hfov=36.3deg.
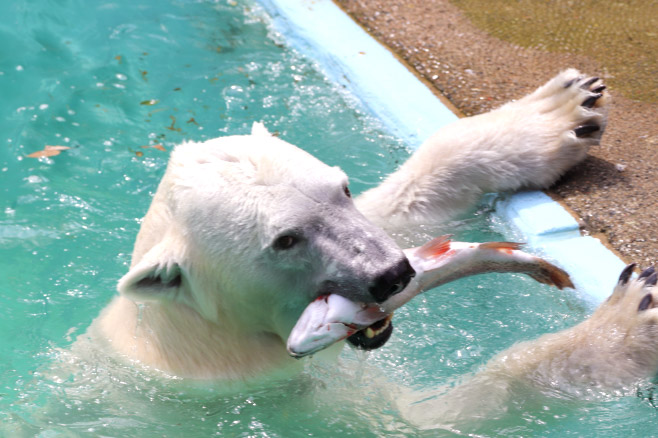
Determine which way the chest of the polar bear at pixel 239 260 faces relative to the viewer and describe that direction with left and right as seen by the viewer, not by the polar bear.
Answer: facing the viewer and to the right of the viewer

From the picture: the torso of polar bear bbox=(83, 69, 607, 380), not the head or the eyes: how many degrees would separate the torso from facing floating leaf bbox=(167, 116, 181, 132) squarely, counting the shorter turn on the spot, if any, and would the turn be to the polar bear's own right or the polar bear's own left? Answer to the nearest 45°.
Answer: approximately 135° to the polar bear's own left

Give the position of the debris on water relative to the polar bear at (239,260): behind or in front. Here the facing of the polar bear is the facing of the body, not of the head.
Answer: behind

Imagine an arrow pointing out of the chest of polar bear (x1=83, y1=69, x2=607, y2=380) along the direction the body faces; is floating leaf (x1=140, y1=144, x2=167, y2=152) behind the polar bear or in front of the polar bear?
behind
